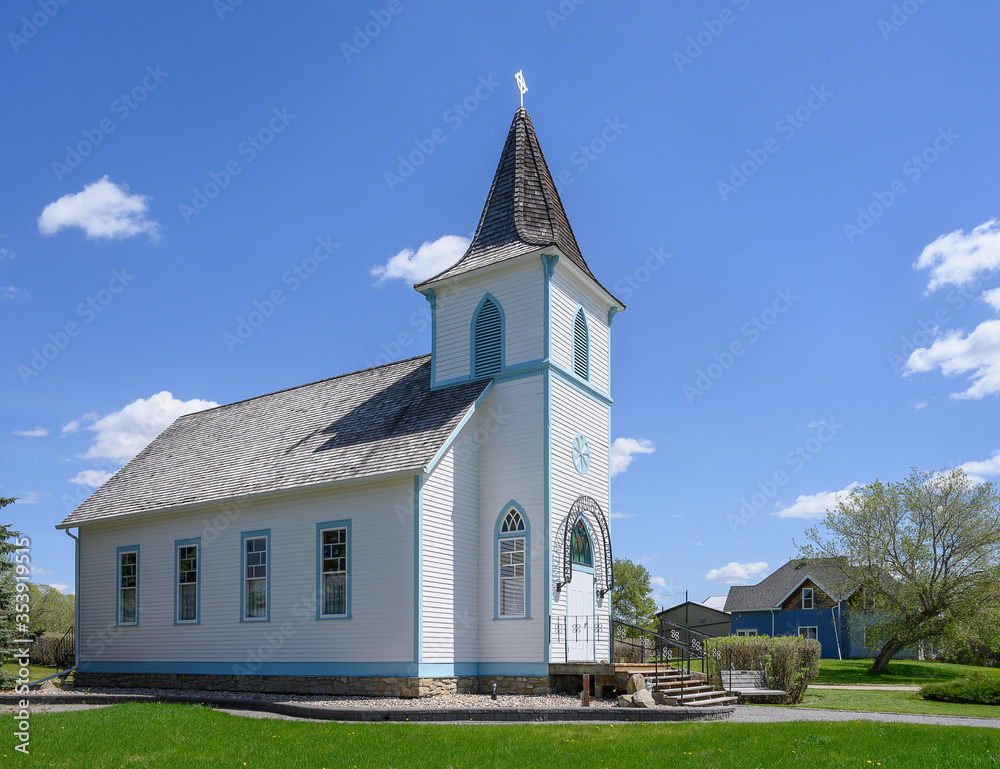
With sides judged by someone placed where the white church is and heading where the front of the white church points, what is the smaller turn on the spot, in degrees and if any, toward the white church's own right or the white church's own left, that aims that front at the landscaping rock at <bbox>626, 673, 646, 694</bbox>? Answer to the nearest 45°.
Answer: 0° — it already faces it

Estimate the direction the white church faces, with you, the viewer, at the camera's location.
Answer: facing the viewer and to the right of the viewer

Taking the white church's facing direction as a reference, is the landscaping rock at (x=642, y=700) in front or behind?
in front

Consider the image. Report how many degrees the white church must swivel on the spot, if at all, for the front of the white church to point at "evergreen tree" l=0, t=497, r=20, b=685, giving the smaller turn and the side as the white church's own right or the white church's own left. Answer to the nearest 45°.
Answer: approximately 180°

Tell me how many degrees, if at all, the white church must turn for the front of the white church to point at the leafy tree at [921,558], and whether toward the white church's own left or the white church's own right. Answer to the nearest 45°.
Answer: approximately 90° to the white church's own left

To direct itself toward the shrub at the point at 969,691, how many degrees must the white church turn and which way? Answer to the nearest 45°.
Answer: approximately 45° to its left

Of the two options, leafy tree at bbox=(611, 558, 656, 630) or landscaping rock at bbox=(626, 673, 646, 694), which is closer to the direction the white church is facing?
the landscaping rock

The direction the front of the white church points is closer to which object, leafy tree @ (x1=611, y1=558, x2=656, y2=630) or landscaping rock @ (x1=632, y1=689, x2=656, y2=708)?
the landscaping rock

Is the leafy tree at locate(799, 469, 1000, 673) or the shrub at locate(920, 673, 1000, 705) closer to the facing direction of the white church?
the shrub

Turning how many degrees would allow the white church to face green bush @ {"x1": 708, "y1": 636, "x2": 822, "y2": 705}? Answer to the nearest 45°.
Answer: approximately 45° to its left
